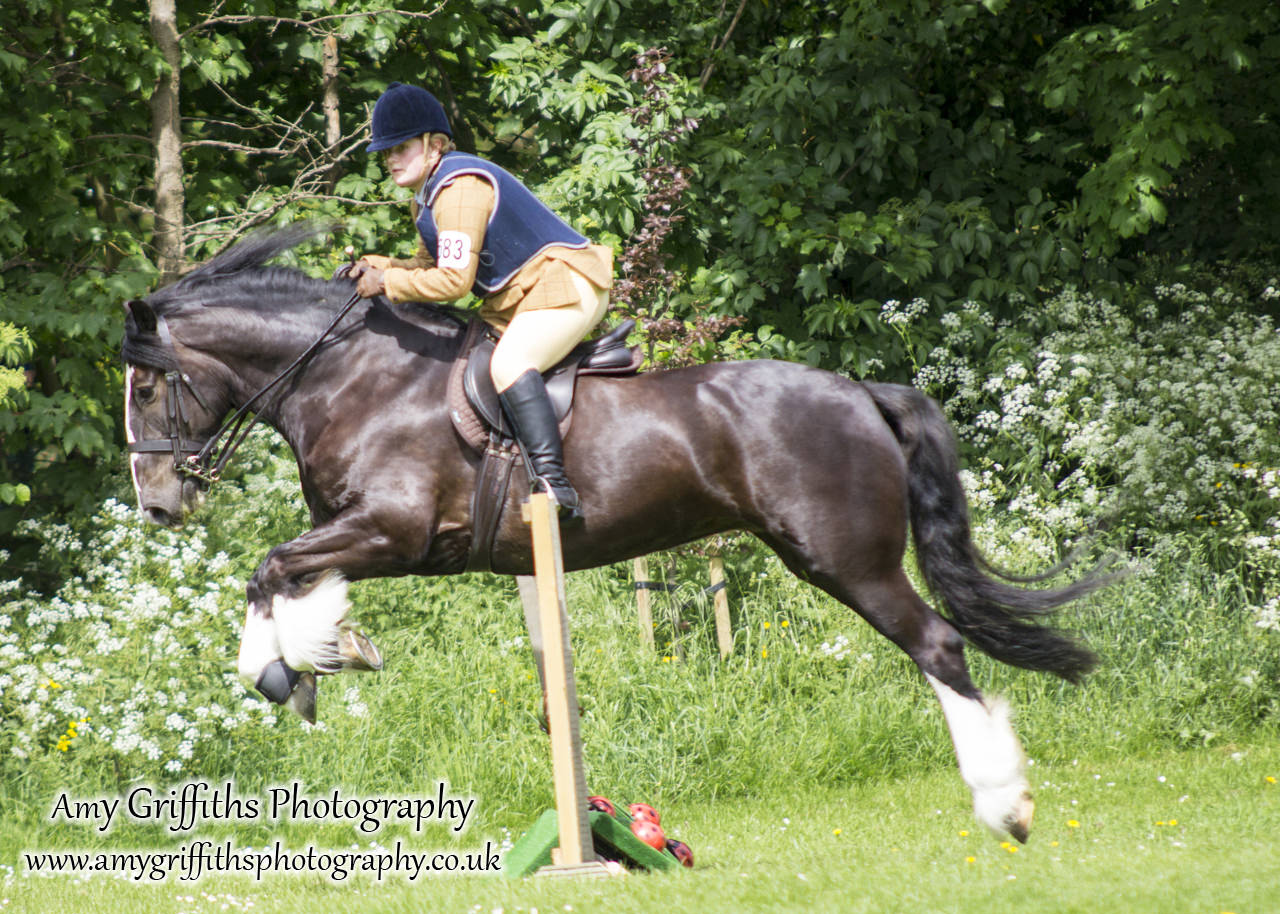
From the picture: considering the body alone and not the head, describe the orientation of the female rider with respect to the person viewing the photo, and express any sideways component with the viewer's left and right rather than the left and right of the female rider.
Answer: facing to the left of the viewer

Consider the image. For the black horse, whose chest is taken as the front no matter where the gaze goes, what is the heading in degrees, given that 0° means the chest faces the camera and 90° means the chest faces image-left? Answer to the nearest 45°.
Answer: approximately 90°

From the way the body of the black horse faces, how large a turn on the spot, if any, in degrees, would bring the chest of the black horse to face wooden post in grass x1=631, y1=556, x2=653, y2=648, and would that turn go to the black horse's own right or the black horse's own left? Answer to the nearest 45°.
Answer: approximately 90° to the black horse's own right

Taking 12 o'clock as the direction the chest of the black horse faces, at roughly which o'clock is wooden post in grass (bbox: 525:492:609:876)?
The wooden post in grass is roughly at 8 o'clock from the black horse.
